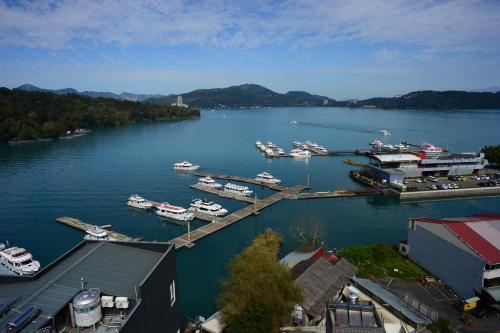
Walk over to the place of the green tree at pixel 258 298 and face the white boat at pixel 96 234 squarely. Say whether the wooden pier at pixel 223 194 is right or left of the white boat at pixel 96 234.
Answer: right
